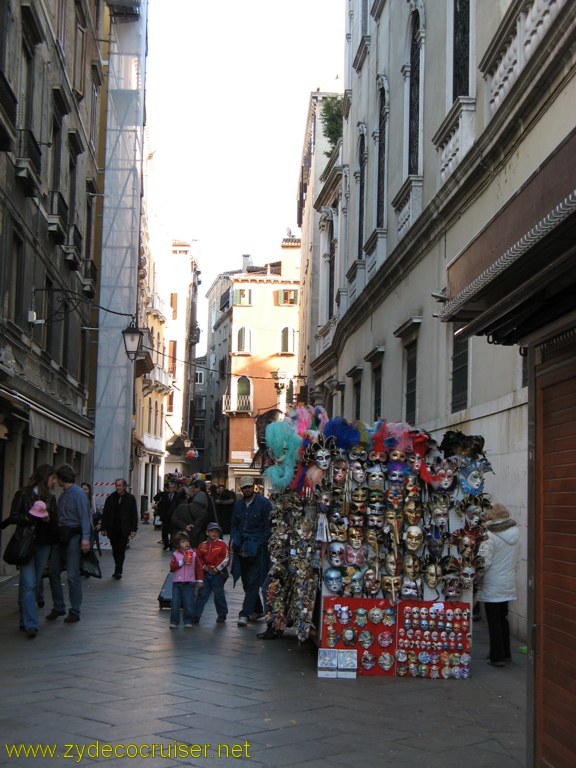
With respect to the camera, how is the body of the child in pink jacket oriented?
toward the camera

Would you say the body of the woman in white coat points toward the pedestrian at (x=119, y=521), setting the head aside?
yes

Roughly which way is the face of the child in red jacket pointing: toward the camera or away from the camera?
toward the camera

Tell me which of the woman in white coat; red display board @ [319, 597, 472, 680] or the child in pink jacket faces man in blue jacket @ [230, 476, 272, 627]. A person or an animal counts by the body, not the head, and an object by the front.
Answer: the woman in white coat

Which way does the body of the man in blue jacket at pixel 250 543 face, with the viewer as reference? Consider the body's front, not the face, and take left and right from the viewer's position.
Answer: facing the viewer

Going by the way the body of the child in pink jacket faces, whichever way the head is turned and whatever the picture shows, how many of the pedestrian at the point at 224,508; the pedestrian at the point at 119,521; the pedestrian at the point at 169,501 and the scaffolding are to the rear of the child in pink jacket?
4

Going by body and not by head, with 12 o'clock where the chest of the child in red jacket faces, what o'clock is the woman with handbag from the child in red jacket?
The woman with handbag is roughly at 2 o'clock from the child in red jacket.

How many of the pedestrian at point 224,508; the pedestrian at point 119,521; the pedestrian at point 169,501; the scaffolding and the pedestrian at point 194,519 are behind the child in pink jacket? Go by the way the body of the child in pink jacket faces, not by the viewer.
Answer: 5

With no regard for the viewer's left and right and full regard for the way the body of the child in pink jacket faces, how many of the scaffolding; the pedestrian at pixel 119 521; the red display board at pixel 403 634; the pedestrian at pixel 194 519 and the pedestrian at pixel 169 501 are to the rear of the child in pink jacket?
4

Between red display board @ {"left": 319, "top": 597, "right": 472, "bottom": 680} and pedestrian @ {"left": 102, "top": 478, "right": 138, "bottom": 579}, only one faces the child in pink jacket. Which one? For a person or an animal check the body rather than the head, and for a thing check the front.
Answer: the pedestrian

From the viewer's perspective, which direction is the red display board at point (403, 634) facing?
toward the camera

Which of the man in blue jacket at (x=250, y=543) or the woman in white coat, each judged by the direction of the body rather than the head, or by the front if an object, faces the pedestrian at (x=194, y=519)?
the woman in white coat

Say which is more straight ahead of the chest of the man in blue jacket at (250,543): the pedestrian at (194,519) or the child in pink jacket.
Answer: the child in pink jacket

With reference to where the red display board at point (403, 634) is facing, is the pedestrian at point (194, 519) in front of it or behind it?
behind

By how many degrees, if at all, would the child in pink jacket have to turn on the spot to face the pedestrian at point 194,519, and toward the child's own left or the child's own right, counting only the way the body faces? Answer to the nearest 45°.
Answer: approximately 180°

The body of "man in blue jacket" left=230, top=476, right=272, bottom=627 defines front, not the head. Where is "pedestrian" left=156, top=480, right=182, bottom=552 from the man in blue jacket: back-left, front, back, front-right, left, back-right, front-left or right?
back
